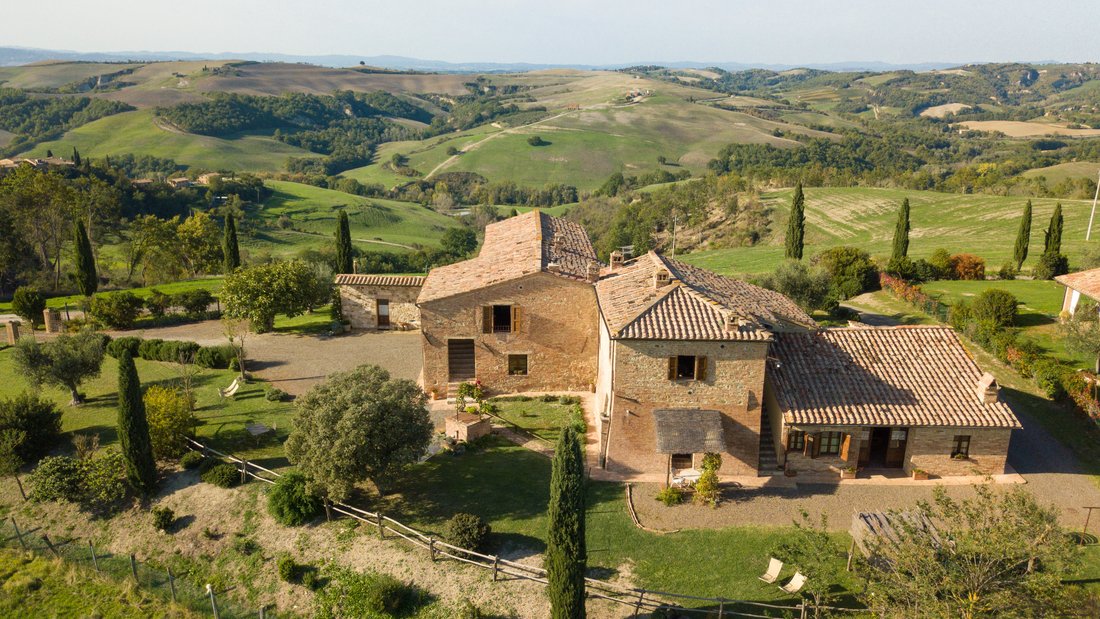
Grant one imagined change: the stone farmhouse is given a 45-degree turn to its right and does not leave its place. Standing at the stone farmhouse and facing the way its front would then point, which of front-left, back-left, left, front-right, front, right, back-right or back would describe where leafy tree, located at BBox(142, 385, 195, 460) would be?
front-right

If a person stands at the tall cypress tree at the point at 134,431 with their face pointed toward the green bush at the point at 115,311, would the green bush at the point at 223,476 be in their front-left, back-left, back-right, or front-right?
back-right

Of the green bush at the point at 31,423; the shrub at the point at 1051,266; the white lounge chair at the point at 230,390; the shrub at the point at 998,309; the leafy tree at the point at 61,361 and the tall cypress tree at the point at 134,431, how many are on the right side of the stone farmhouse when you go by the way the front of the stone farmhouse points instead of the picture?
4

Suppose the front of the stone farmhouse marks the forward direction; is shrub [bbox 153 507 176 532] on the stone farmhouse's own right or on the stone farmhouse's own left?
on the stone farmhouse's own right

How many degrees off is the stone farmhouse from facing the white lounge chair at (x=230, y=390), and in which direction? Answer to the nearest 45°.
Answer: approximately 90° to its right

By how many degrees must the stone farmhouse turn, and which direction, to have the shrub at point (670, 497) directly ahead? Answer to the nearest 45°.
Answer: approximately 45° to its right

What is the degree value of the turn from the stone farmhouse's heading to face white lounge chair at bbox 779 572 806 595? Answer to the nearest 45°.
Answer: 0° — it already faces it

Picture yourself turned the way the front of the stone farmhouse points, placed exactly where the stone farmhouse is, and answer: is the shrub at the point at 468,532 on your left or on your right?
on your right

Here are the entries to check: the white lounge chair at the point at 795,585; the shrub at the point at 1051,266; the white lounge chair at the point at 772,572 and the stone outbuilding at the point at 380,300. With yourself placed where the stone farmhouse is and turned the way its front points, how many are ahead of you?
2

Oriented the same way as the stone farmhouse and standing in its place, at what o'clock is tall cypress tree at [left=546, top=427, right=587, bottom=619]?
The tall cypress tree is roughly at 1 o'clock from the stone farmhouse.

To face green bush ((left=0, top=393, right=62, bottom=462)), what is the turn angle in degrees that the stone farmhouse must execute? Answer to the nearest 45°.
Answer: approximately 90° to its right

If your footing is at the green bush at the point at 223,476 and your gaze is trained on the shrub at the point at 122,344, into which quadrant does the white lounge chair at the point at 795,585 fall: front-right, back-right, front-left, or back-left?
back-right

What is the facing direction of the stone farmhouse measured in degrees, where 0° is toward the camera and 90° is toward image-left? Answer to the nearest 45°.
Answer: approximately 0°

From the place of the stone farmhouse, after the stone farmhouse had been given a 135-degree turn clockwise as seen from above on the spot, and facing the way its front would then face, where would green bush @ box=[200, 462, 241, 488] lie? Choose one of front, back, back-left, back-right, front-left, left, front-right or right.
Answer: front-left

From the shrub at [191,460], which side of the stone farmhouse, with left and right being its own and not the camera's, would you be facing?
right
